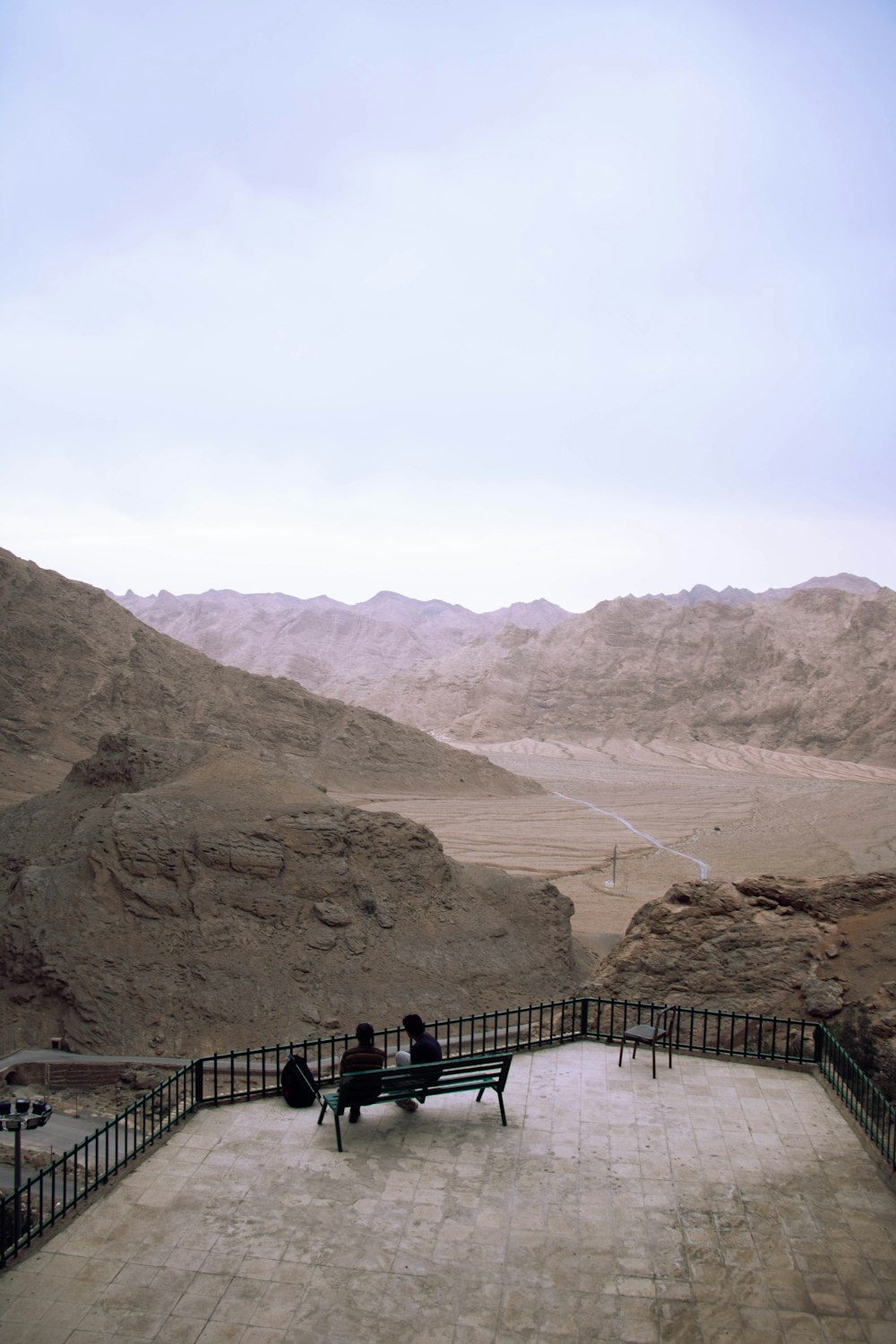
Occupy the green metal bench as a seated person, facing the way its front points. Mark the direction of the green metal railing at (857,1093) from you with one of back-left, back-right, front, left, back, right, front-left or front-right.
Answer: back-right

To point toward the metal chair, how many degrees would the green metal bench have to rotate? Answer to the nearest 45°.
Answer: approximately 90° to its right

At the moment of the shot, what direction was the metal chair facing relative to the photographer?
facing away from the viewer and to the left of the viewer

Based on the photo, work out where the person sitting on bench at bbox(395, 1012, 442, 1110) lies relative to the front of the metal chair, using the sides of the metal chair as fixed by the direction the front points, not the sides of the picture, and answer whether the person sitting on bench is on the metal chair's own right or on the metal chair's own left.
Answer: on the metal chair's own left

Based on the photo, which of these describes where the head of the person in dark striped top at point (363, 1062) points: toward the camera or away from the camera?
away from the camera

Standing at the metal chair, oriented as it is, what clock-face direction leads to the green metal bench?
The green metal bench is roughly at 9 o'clock from the metal chair.

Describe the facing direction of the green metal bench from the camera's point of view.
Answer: facing away from the viewer and to the left of the viewer

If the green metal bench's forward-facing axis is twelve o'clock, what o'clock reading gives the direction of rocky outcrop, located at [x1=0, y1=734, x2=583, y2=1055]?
The rocky outcrop is roughly at 1 o'clock from the green metal bench.

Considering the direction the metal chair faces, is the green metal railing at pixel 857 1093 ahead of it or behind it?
behind
